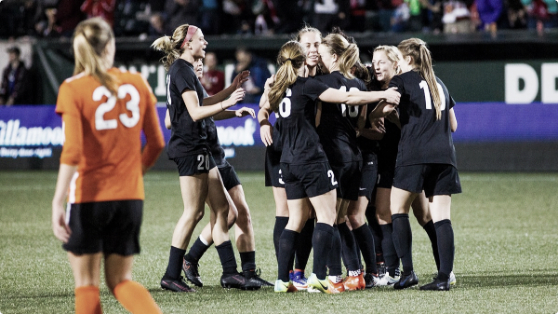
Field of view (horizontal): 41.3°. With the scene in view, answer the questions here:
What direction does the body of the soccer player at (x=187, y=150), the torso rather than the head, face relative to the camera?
to the viewer's right

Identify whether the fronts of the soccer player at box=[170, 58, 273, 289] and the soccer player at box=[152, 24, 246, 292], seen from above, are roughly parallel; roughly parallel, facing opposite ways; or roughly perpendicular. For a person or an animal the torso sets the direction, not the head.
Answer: roughly parallel

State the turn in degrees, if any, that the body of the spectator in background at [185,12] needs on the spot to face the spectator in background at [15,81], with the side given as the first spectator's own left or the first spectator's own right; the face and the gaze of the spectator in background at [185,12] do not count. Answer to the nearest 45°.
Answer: approximately 90° to the first spectator's own right

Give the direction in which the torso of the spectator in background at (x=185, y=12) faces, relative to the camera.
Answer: toward the camera

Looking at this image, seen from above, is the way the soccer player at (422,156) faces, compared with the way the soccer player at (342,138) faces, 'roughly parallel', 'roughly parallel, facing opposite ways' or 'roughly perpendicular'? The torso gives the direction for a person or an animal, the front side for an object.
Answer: roughly parallel

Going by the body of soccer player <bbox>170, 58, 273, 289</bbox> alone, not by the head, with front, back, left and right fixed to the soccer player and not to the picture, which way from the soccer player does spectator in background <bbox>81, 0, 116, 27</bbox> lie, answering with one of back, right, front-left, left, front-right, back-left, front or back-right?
left

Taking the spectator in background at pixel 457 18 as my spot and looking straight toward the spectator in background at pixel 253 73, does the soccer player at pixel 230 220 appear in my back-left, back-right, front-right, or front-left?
front-left

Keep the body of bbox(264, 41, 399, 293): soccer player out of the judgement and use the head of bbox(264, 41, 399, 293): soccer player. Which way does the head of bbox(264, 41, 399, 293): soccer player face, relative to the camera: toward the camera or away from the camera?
away from the camera

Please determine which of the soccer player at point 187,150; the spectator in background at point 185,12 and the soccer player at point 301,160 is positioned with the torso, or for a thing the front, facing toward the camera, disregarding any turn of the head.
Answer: the spectator in background

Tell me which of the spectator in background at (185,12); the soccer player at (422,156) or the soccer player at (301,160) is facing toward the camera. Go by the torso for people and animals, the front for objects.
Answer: the spectator in background

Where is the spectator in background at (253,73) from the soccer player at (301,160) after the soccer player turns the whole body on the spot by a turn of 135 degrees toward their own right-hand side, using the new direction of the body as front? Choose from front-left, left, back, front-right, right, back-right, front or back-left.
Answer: back

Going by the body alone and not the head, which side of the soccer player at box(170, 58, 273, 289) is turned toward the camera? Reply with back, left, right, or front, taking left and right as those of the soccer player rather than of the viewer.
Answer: right

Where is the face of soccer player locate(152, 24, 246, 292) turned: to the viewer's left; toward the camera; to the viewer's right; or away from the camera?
to the viewer's right
